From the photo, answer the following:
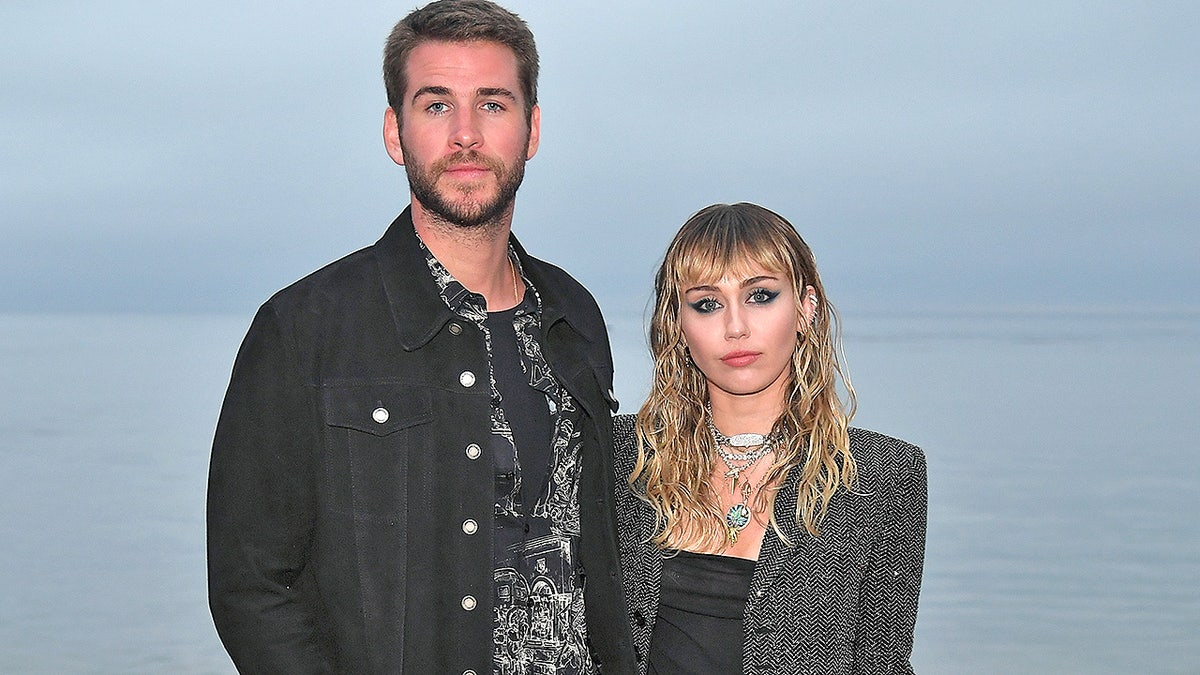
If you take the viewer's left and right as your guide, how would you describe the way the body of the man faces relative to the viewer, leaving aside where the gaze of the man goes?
facing the viewer and to the right of the viewer

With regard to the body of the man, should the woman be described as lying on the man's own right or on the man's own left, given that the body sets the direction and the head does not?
on the man's own left
